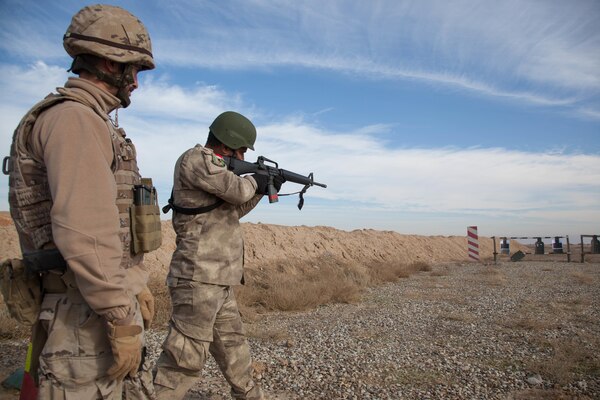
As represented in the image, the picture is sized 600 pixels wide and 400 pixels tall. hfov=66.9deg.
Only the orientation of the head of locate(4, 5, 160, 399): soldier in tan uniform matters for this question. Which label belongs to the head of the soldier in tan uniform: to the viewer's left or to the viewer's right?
to the viewer's right

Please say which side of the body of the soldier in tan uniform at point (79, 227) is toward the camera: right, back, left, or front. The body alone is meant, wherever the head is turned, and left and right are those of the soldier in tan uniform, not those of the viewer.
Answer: right

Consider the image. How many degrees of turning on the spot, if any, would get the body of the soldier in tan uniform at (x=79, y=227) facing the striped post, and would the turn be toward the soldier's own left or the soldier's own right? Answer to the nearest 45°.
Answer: approximately 45° to the soldier's own left

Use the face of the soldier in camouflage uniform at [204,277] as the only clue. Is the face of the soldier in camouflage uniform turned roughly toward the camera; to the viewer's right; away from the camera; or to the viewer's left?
to the viewer's right

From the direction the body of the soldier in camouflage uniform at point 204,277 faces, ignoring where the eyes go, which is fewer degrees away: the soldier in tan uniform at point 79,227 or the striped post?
the striped post

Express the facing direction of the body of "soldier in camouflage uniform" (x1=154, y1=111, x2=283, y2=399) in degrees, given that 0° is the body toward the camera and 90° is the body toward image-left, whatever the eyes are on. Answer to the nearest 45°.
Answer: approximately 270°

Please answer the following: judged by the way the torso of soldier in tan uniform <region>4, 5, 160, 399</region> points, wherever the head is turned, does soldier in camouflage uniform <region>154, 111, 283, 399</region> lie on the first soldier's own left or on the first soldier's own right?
on the first soldier's own left

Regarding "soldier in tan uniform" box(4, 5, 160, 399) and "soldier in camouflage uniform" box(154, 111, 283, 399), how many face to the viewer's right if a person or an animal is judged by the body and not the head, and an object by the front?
2
